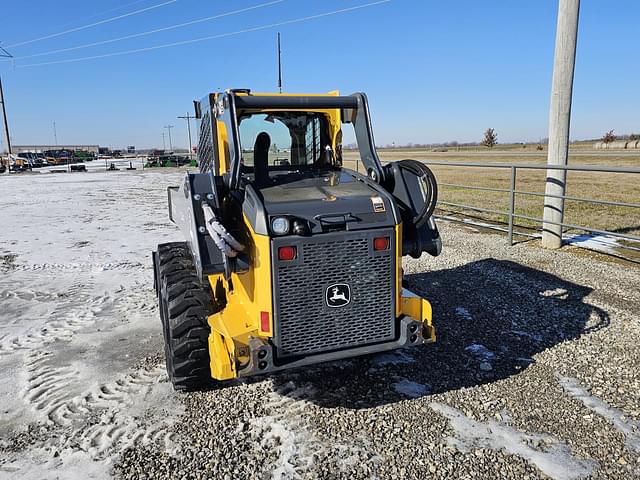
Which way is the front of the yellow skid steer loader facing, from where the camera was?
facing away from the viewer and to the left of the viewer

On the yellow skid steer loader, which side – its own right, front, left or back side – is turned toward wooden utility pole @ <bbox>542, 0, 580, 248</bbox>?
right
